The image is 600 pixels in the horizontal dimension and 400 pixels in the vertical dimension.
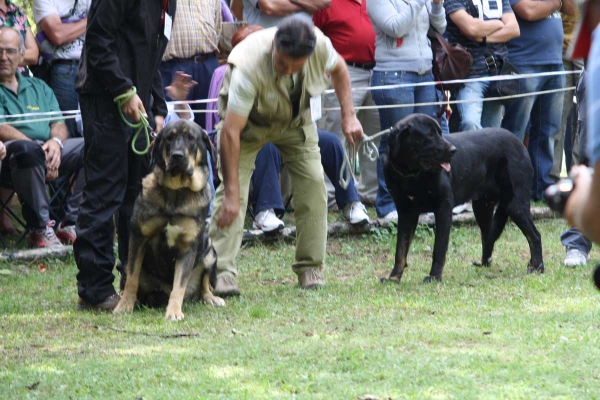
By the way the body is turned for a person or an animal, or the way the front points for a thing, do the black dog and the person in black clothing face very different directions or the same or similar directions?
very different directions

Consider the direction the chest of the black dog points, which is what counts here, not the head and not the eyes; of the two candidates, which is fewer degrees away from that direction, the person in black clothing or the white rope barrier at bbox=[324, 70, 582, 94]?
the person in black clothing

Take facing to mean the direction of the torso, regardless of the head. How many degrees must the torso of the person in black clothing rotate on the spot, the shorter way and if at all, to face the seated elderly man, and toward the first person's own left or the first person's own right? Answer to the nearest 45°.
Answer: approximately 90° to the first person's own left

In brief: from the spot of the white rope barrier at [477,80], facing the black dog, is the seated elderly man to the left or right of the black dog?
right

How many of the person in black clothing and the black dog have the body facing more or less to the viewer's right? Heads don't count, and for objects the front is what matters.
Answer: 1

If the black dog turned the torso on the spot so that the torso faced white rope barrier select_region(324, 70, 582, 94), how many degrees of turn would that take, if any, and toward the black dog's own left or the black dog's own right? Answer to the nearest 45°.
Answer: approximately 135° to the black dog's own right

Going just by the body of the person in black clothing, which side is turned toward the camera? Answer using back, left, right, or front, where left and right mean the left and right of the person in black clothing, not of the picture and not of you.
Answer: right

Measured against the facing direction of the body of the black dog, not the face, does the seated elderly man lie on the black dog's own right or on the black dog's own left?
on the black dog's own right

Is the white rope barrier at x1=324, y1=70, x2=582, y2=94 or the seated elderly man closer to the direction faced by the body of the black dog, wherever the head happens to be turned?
the seated elderly man

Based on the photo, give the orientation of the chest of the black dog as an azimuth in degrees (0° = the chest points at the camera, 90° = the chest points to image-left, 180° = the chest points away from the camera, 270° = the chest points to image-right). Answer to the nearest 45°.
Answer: approximately 45°

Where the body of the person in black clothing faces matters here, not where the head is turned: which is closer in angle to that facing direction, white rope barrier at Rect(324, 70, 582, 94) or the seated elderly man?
the white rope barrier
